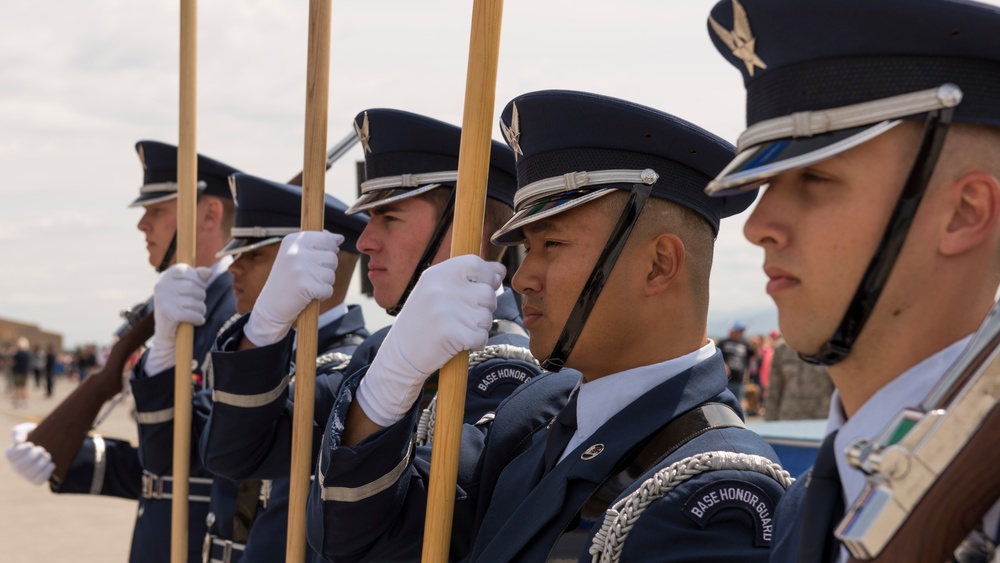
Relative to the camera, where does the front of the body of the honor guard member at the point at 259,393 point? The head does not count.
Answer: to the viewer's left

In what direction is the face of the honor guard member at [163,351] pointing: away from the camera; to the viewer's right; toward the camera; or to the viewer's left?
to the viewer's left

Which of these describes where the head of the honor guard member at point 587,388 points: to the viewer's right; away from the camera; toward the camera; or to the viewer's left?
to the viewer's left

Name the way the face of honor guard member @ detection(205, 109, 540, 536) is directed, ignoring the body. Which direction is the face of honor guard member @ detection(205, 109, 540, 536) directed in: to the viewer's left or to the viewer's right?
to the viewer's left

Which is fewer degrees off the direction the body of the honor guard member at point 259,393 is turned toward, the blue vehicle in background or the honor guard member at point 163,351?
the honor guard member

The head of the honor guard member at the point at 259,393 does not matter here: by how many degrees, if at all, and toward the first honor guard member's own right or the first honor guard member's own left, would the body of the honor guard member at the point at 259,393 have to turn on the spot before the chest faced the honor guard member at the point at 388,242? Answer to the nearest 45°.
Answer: approximately 135° to the first honor guard member's own left

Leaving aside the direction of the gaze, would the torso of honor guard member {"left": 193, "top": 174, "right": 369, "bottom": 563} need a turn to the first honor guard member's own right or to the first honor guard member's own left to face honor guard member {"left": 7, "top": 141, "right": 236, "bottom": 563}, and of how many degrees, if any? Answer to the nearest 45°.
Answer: approximately 45° to the first honor guard member's own right

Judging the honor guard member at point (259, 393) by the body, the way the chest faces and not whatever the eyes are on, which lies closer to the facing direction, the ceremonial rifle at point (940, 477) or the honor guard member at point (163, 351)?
the honor guard member

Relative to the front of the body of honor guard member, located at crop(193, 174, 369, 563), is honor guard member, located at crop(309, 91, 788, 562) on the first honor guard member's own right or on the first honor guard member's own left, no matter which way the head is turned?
on the first honor guard member's own left

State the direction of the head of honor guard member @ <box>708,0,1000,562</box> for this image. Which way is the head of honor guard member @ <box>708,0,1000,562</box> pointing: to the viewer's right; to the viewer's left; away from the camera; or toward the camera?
to the viewer's left
